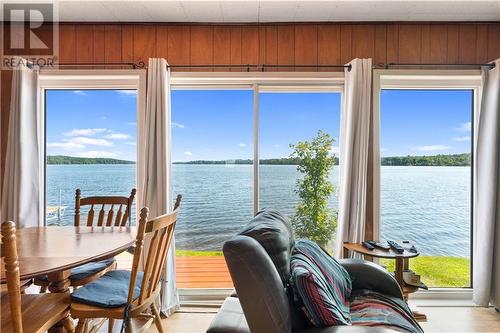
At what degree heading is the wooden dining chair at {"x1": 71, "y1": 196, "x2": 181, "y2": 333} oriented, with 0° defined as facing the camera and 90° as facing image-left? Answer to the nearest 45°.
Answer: approximately 135°

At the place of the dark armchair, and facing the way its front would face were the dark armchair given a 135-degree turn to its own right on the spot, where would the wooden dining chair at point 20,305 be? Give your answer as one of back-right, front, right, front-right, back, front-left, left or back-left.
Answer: front-right

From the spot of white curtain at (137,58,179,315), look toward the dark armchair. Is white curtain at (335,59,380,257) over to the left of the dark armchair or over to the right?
left

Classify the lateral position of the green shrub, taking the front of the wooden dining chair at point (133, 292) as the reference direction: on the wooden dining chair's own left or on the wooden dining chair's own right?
on the wooden dining chair's own right

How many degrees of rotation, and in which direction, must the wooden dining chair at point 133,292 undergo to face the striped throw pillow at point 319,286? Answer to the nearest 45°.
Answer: approximately 180°

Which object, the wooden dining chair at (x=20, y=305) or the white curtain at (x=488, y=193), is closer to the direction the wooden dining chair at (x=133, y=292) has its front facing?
the wooden dining chair

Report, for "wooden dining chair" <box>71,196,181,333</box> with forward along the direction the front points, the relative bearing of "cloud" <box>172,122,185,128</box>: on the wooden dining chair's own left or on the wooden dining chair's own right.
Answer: on the wooden dining chair's own right

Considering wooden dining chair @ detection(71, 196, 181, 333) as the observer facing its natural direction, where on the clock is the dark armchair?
The dark armchair is roughly at 6 o'clock from the wooden dining chair.

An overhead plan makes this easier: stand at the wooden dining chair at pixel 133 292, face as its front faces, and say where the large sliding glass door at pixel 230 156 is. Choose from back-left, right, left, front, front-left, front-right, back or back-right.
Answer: right
